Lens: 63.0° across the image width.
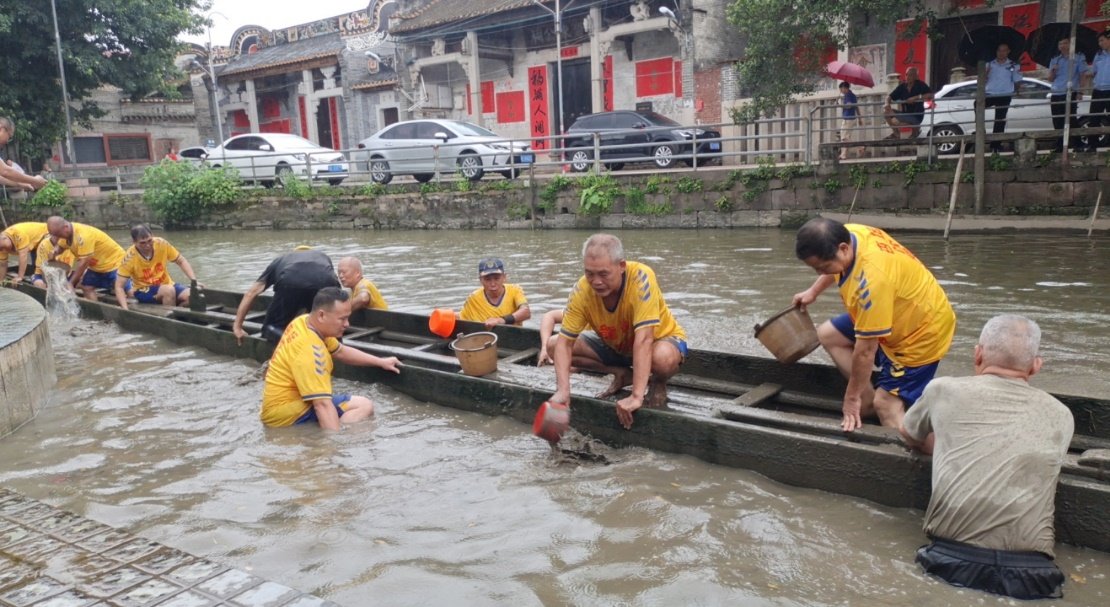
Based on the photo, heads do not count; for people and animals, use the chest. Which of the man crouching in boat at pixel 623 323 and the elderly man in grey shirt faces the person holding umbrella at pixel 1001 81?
the elderly man in grey shirt

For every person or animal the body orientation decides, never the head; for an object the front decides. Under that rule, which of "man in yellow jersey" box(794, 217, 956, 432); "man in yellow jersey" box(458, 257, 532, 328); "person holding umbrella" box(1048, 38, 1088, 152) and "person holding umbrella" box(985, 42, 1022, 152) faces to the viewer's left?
"man in yellow jersey" box(794, 217, 956, 432)

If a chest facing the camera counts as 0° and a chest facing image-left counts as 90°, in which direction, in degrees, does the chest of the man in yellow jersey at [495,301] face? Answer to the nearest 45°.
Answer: approximately 0°

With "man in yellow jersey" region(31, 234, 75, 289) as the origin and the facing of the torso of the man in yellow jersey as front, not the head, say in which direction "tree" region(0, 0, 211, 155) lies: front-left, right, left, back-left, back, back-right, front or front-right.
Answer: back-left

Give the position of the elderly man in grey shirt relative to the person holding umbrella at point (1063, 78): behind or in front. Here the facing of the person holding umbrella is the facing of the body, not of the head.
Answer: in front

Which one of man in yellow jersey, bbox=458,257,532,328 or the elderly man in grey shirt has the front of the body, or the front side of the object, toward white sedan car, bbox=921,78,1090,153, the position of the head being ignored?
the elderly man in grey shirt

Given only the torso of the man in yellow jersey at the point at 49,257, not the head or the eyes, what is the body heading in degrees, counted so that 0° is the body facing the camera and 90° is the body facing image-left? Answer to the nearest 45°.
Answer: approximately 315°

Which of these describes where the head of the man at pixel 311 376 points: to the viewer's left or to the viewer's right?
to the viewer's right

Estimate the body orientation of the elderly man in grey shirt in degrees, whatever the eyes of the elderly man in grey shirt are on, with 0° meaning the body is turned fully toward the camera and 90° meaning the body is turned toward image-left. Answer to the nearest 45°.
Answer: approximately 180°

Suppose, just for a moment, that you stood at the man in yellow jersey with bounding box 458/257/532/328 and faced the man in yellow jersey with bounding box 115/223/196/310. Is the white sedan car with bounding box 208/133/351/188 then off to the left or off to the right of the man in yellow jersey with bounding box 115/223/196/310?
right

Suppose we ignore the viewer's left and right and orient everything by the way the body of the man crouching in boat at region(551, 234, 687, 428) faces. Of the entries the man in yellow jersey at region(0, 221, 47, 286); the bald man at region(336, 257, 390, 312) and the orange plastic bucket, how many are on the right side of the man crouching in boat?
3

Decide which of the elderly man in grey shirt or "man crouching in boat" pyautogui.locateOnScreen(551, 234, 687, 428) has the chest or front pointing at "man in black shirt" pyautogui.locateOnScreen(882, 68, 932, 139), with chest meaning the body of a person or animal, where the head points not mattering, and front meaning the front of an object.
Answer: the elderly man in grey shirt

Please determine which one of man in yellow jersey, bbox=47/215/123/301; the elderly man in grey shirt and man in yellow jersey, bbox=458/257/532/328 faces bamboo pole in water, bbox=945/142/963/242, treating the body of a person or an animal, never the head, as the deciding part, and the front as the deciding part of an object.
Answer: the elderly man in grey shirt
